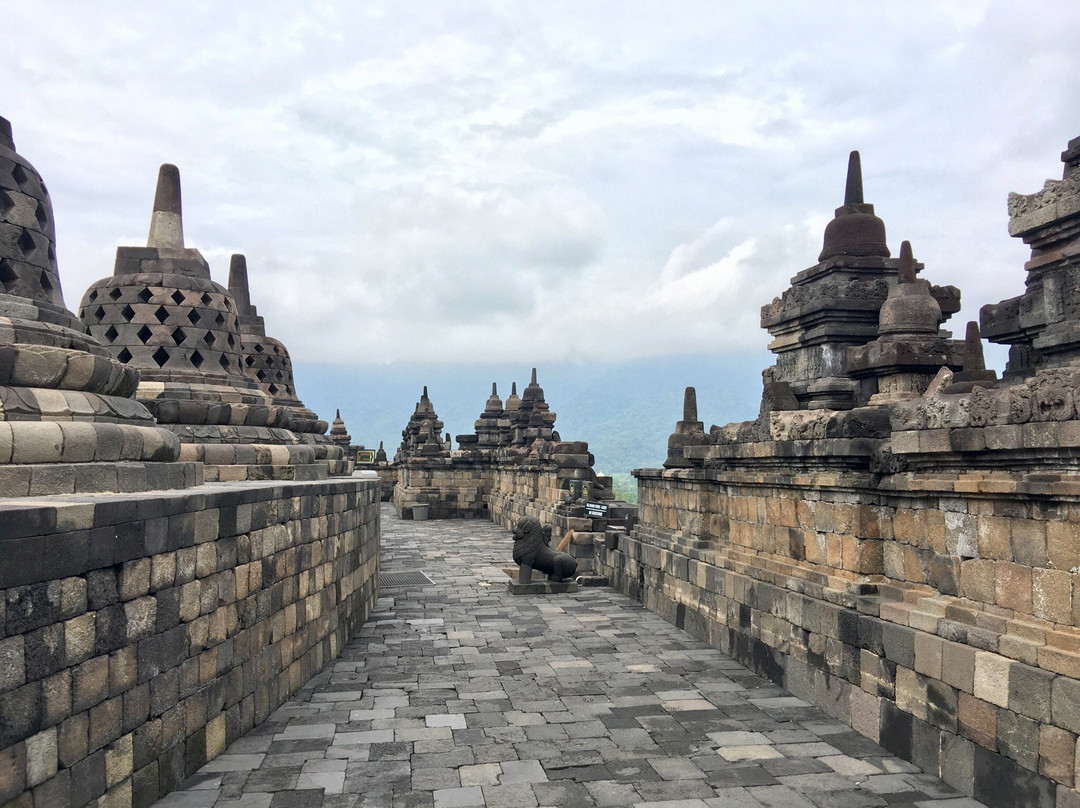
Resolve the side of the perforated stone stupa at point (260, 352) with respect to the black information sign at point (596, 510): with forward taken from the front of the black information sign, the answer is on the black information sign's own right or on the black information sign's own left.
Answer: on the black information sign's own right

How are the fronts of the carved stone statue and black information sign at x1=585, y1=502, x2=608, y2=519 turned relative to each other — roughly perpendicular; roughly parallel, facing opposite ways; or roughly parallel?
roughly perpendicular

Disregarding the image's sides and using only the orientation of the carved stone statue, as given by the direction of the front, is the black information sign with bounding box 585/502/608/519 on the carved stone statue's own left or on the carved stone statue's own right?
on the carved stone statue's own right

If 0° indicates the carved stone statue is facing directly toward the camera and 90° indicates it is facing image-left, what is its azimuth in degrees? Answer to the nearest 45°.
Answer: approximately 90°

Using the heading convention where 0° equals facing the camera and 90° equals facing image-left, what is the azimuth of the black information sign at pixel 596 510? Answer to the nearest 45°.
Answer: approximately 0°

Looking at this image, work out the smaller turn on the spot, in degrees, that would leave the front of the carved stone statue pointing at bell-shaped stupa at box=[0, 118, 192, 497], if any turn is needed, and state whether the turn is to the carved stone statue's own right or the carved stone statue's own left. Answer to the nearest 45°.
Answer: approximately 90° to the carved stone statue's own left

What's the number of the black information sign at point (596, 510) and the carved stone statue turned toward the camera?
1
